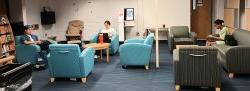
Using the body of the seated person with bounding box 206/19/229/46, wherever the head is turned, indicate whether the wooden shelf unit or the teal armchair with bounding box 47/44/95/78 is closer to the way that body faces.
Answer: the wooden shelf unit

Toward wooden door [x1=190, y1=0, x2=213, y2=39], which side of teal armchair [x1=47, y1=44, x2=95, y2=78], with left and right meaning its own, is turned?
front

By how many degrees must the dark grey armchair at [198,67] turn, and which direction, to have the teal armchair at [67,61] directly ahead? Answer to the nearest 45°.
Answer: approximately 90° to its left

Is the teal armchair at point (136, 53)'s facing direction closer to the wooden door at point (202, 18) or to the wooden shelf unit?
the wooden shelf unit

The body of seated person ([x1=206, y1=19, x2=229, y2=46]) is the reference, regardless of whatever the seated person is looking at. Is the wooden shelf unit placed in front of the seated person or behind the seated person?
in front

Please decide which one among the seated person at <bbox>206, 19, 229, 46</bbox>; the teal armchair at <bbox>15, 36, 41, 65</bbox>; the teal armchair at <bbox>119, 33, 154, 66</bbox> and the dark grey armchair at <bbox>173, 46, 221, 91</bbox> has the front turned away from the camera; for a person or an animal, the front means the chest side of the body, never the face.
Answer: the dark grey armchair

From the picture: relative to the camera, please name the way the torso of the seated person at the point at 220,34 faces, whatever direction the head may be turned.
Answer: to the viewer's left

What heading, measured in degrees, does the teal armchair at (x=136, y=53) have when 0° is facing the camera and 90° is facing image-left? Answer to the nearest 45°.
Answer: approximately 90°

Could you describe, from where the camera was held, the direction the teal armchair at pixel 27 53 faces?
facing to the right of the viewer

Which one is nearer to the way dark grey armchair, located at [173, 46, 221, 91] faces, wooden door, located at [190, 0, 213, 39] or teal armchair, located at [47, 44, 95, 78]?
the wooden door

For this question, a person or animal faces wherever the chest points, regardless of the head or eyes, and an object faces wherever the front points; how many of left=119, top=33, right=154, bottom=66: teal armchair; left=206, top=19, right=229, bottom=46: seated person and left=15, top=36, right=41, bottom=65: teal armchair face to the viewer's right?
1

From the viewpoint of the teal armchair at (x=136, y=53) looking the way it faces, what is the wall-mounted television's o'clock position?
The wall-mounted television is roughly at 2 o'clock from the teal armchair.

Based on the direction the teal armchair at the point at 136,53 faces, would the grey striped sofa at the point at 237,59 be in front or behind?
behind

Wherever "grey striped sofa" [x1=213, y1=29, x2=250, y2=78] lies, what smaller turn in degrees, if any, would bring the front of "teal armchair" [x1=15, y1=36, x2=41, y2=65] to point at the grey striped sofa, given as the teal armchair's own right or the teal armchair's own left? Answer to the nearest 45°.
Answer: approximately 45° to the teal armchair's own right

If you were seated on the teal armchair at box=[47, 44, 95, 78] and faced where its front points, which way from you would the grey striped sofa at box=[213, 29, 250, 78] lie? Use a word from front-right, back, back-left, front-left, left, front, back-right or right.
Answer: front-right

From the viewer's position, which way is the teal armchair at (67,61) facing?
facing away from the viewer and to the right of the viewer

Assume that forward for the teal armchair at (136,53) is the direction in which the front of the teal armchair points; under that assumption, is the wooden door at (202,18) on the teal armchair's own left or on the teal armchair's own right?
on the teal armchair's own right

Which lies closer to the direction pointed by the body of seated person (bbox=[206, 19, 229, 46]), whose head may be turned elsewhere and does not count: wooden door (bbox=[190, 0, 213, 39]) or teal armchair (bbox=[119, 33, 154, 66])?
the teal armchair

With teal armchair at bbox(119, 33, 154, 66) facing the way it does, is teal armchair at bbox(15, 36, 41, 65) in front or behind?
in front
